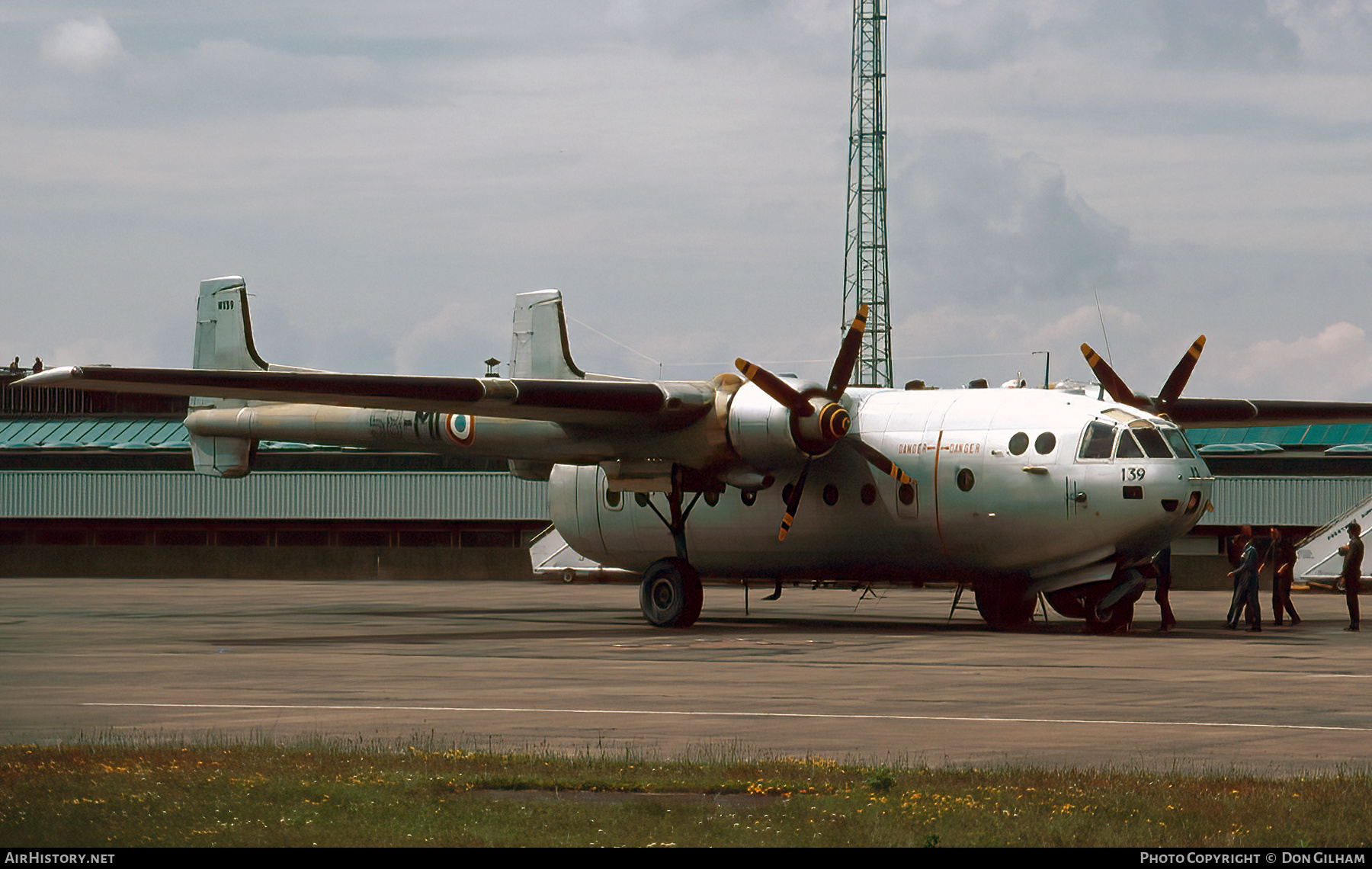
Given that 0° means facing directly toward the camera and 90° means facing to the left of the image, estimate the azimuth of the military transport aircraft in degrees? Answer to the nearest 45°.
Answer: approximately 315°
